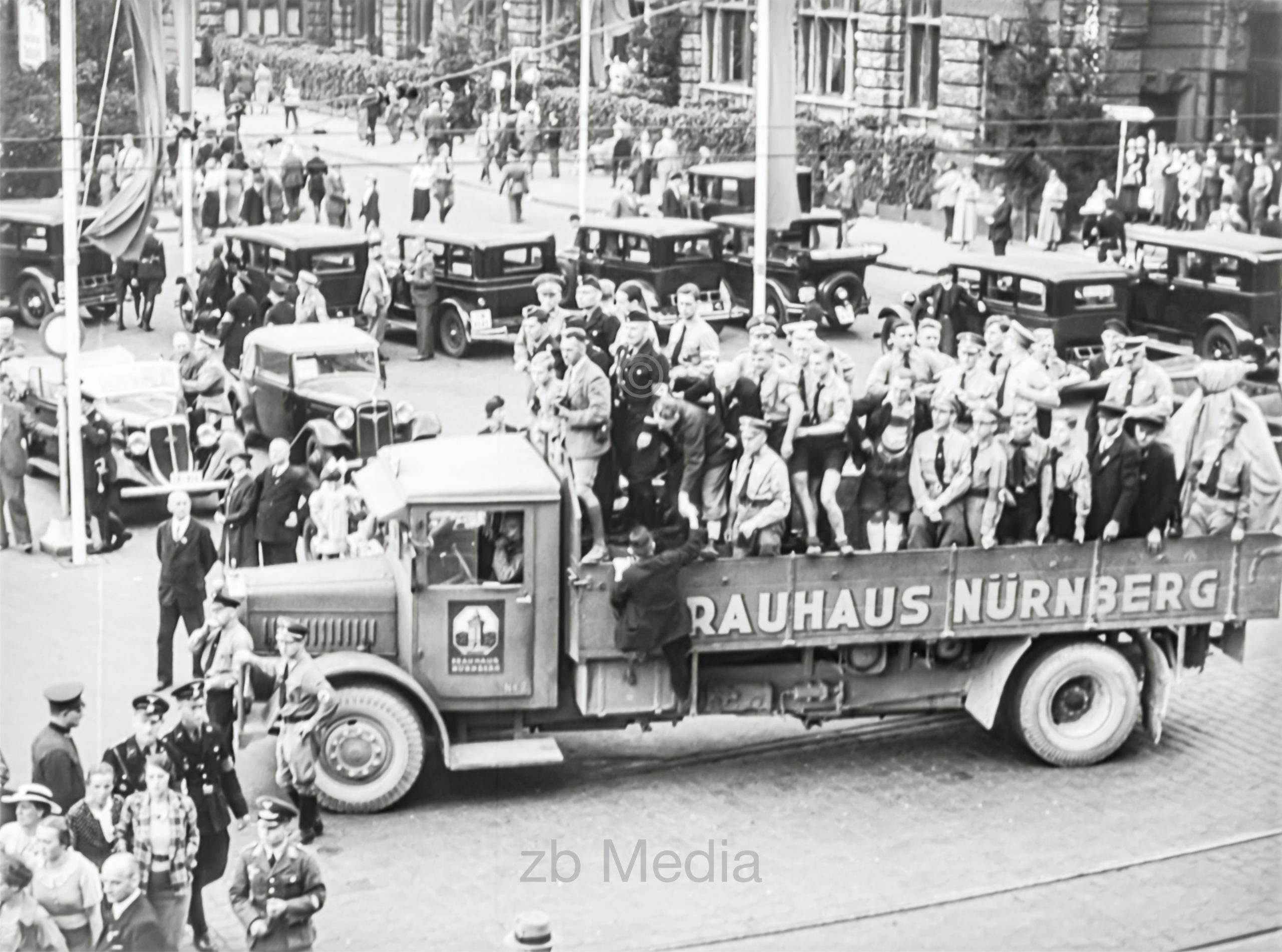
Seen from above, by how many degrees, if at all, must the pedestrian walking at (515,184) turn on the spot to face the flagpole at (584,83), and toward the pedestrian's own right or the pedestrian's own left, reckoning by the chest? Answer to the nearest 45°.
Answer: approximately 180°

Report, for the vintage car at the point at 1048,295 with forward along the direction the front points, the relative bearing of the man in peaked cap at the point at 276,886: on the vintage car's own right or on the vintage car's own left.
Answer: on the vintage car's own left

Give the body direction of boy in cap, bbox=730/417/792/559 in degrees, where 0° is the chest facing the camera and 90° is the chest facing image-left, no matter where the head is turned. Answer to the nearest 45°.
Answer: approximately 45°

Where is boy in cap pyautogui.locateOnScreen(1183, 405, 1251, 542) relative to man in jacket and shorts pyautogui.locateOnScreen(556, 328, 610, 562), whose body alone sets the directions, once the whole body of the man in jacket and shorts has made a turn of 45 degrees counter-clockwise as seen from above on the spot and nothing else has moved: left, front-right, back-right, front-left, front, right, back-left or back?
left

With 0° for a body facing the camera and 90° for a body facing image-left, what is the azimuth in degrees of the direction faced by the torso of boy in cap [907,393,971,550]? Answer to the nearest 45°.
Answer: approximately 0°

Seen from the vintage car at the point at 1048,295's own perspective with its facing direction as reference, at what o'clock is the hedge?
The hedge is roughly at 1 o'clock from the vintage car.

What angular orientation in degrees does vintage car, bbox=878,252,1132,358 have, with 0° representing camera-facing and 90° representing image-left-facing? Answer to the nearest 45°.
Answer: approximately 135°

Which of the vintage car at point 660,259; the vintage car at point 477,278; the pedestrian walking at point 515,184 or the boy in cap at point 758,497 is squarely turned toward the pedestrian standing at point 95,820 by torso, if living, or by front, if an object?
the boy in cap
